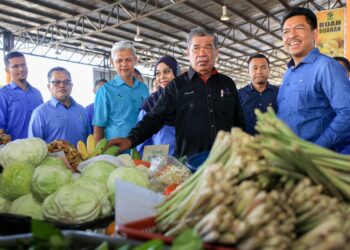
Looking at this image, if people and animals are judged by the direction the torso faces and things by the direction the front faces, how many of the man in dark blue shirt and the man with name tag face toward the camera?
2

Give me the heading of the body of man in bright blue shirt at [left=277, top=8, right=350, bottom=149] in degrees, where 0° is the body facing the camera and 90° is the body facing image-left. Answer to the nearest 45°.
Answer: approximately 45°

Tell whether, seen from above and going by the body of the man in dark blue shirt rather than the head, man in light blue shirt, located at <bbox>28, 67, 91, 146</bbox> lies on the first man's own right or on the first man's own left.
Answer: on the first man's own right

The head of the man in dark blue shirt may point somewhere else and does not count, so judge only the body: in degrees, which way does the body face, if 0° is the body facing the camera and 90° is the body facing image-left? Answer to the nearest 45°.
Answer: approximately 0°

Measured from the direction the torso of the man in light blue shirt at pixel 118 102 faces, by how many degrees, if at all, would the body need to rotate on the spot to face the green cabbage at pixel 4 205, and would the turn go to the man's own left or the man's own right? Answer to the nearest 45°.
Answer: approximately 45° to the man's own right

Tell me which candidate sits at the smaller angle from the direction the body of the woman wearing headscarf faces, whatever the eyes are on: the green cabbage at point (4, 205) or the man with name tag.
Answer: the green cabbage

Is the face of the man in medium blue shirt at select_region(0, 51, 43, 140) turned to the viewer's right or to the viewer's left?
to the viewer's right

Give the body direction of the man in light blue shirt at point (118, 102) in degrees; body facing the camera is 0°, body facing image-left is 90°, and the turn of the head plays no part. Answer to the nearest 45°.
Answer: approximately 315°

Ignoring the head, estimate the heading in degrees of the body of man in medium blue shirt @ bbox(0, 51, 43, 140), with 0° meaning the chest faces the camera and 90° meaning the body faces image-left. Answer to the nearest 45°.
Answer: approximately 315°
